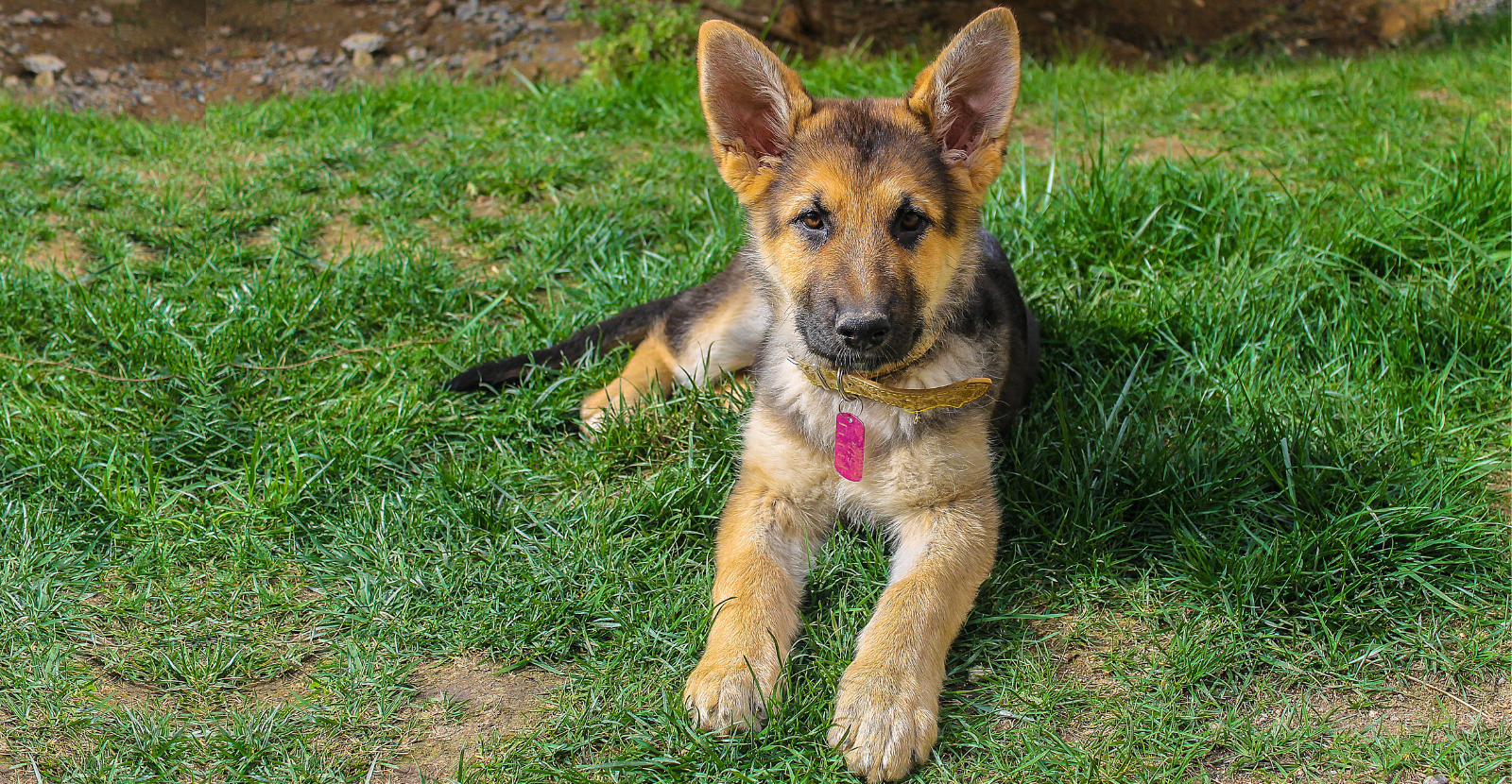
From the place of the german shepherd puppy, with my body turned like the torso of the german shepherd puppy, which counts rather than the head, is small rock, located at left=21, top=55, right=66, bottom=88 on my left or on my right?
on my right

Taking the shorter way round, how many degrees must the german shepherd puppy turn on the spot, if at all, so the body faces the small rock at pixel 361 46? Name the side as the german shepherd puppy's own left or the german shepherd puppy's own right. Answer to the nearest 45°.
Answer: approximately 135° to the german shepherd puppy's own right

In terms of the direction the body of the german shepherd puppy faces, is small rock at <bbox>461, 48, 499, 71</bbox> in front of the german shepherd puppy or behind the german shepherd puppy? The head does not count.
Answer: behind

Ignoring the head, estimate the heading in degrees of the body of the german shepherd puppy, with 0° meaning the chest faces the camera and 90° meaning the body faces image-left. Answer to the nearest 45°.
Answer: approximately 0°
